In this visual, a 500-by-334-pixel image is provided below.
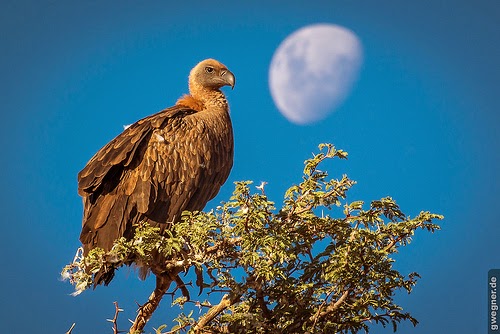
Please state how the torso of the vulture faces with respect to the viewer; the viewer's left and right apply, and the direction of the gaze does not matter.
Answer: facing to the right of the viewer
